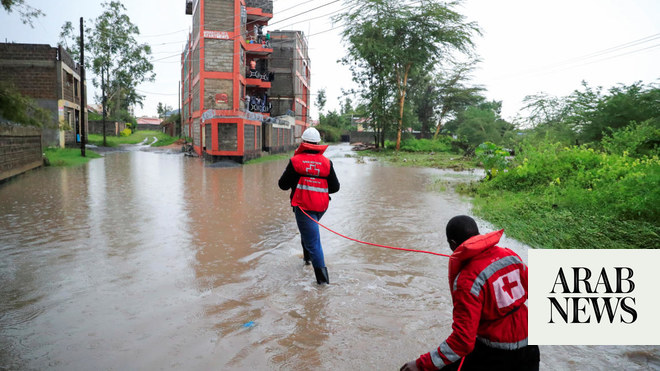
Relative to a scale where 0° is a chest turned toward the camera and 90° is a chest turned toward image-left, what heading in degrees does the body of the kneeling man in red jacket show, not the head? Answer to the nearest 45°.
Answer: approximately 135°

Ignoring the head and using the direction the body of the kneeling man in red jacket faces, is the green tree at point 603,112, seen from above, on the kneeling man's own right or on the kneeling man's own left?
on the kneeling man's own right

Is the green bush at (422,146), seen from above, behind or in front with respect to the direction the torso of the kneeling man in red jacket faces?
in front

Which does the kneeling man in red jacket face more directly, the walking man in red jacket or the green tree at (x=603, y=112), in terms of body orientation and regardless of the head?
the walking man in red jacket

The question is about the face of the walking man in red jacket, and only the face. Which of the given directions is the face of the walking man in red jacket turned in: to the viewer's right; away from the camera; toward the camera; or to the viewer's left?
away from the camera

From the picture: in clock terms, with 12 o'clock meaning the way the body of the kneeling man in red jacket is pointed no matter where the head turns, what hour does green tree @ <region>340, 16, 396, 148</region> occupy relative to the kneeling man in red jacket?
The green tree is roughly at 1 o'clock from the kneeling man in red jacket.

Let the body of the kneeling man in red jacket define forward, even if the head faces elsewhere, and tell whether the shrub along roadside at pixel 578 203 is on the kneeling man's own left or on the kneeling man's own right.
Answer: on the kneeling man's own right

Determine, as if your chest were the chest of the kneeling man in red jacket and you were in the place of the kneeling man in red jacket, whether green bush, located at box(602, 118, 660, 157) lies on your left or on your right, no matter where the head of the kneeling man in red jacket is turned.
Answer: on your right

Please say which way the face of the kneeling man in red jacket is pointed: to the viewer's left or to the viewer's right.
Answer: to the viewer's left

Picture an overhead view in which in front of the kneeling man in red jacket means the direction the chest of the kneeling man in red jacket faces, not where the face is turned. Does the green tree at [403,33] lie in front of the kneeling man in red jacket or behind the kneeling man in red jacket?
in front

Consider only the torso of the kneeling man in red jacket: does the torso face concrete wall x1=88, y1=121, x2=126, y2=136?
yes

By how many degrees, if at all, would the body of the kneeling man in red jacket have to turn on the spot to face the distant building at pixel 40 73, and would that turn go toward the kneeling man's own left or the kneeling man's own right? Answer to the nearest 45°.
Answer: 0° — they already face it
